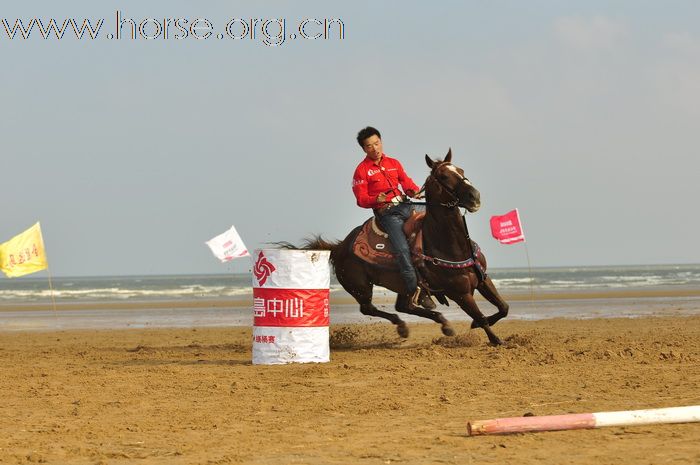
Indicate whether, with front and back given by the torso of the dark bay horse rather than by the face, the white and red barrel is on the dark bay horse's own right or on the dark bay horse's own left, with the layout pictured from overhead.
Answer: on the dark bay horse's own right

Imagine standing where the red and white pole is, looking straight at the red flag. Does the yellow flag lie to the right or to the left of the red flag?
left

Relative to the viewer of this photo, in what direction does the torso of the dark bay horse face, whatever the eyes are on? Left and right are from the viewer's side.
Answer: facing the viewer and to the right of the viewer

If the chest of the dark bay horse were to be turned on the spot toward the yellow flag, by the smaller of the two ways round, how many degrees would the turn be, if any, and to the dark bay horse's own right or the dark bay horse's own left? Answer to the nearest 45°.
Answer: approximately 180°

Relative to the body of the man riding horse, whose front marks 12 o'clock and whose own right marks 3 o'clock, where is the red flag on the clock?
The red flag is roughly at 8 o'clock from the man riding horse.

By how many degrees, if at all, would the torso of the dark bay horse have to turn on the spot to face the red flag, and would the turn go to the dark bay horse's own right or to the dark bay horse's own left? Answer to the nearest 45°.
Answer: approximately 135° to the dark bay horse's own left

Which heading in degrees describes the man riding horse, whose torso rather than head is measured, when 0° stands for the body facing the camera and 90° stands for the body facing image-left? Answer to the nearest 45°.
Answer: approximately 315°

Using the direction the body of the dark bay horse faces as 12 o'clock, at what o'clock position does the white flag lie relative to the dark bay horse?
The white flag is roughly at 7 o'clock from the dark bay horse.

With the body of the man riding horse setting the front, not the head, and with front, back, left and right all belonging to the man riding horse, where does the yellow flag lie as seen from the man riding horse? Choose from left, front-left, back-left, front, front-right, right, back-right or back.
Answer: back

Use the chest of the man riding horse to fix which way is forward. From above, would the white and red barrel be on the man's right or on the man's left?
on the man's right

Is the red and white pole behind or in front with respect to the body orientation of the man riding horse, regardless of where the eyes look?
in front

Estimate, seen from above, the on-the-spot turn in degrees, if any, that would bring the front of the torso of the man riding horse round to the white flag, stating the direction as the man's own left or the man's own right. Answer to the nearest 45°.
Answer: approximately 135° to the man's own left
